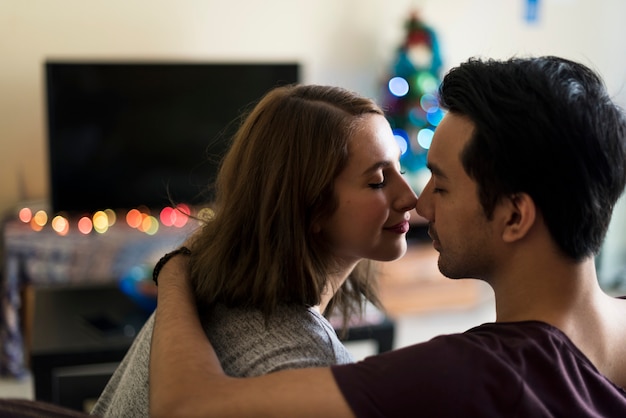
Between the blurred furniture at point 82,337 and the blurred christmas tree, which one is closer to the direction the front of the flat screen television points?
the blurred furniture

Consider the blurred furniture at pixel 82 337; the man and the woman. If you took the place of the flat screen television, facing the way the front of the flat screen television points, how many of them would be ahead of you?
3

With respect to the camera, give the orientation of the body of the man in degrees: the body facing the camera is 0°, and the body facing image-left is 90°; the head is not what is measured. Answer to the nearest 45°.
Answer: approximately 135°

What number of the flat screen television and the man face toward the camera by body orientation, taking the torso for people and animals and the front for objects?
1

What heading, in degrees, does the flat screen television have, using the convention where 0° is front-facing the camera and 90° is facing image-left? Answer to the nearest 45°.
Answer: approximately 0°

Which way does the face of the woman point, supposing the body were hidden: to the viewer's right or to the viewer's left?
to the viewer's right

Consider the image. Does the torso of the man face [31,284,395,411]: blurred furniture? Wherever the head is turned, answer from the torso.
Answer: yes

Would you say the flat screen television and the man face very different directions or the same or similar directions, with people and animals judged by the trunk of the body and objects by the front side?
very different directions

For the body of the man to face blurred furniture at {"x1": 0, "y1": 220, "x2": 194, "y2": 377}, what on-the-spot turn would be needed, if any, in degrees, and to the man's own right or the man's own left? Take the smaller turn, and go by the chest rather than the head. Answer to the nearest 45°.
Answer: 0° — they already face it

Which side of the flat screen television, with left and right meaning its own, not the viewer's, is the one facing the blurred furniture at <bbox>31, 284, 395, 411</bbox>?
front

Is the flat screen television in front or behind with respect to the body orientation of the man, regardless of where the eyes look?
in front

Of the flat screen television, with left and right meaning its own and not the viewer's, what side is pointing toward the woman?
front
